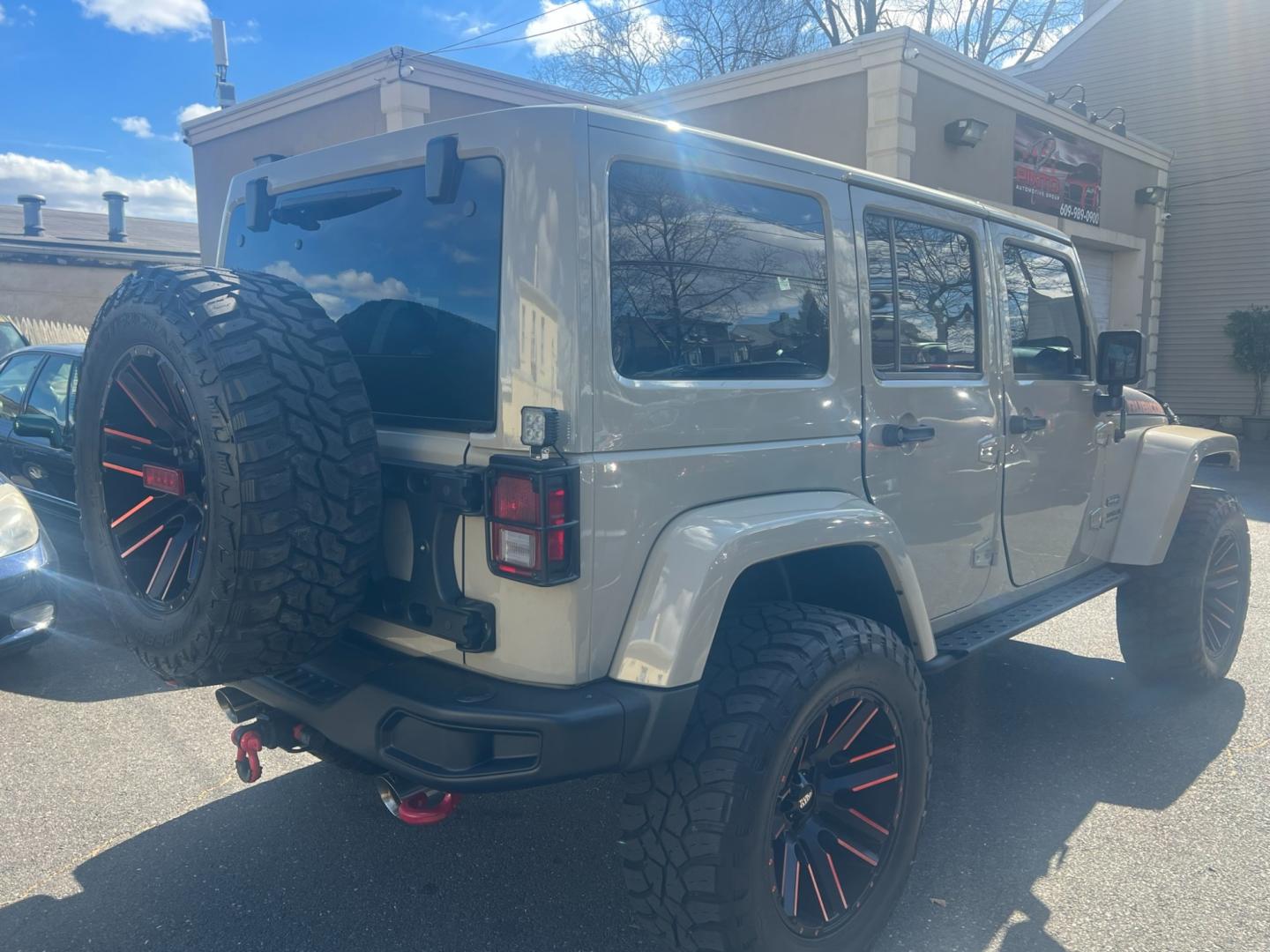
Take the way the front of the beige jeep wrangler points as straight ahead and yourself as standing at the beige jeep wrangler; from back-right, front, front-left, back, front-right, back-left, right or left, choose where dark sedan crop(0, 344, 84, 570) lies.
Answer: left

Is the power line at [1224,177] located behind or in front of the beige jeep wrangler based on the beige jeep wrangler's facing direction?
in front

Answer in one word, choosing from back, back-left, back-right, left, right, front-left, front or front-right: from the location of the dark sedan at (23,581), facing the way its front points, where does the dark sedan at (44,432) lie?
back-left

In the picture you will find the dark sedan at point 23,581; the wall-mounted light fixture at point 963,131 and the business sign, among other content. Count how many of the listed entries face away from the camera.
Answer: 0

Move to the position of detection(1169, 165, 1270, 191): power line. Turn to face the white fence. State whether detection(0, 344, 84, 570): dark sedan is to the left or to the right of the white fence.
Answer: left

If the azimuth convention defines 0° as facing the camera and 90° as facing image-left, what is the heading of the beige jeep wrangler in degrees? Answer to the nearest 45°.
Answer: approximately 225°

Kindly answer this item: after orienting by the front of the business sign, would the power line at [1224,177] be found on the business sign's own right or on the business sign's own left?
on the business sign's own left

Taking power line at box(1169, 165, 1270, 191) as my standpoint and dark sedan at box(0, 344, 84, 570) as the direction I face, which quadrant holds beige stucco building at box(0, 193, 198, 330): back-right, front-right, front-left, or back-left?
front-right

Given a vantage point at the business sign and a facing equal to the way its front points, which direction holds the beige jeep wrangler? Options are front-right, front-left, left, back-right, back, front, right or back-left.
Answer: front-right

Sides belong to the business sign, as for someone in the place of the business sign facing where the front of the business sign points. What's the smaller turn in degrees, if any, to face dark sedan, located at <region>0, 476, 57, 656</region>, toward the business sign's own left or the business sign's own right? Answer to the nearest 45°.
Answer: approximately 45° to the business sign's own right

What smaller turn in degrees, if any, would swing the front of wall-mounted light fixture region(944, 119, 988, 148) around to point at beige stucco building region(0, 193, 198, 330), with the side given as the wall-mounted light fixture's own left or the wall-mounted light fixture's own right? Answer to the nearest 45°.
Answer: approximately 135° to the wall-mounted light fixture's own right

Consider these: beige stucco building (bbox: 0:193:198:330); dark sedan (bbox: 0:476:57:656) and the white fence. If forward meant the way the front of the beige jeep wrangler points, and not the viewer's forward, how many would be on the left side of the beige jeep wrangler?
3

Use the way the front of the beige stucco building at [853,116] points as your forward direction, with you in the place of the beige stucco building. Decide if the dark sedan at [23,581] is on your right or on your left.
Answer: on your right

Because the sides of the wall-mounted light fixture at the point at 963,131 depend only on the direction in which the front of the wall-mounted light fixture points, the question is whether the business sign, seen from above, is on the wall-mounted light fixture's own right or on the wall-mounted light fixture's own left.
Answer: on the wall-mounted light fixture's own left

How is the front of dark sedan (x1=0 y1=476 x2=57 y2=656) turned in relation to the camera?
facing the viewer and to the right of the viewer

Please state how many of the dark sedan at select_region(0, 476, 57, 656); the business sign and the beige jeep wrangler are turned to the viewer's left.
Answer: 0
